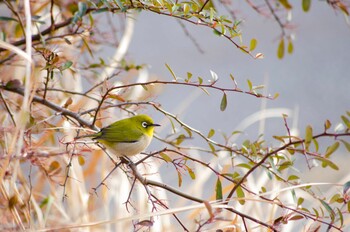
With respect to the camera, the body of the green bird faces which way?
to the viewer's right
